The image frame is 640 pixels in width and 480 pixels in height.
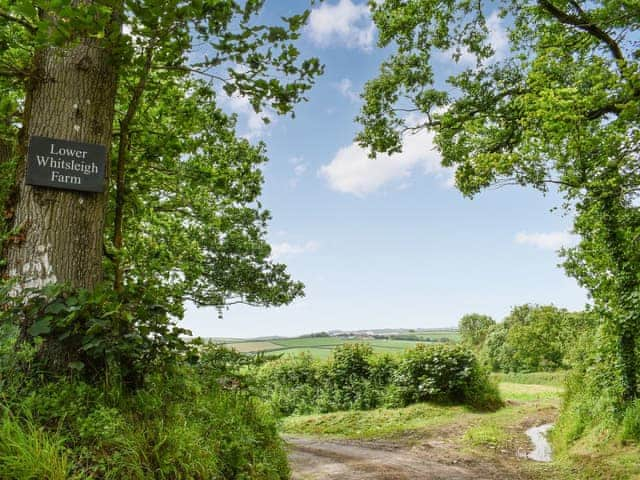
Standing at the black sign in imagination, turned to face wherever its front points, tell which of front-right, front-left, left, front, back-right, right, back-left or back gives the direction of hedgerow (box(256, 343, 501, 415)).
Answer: back-left

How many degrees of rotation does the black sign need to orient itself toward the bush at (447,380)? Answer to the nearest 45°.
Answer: approximately 135° to its left

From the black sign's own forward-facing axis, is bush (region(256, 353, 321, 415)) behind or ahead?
behind

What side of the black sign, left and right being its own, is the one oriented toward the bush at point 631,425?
left

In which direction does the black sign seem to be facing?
toward the camera

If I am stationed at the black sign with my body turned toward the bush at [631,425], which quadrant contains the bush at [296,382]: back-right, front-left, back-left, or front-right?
front-left

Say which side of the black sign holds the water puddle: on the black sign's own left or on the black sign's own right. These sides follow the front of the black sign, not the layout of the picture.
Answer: on the black sign's own left

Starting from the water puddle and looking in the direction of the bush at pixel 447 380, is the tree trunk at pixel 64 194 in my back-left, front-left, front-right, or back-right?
back-left
